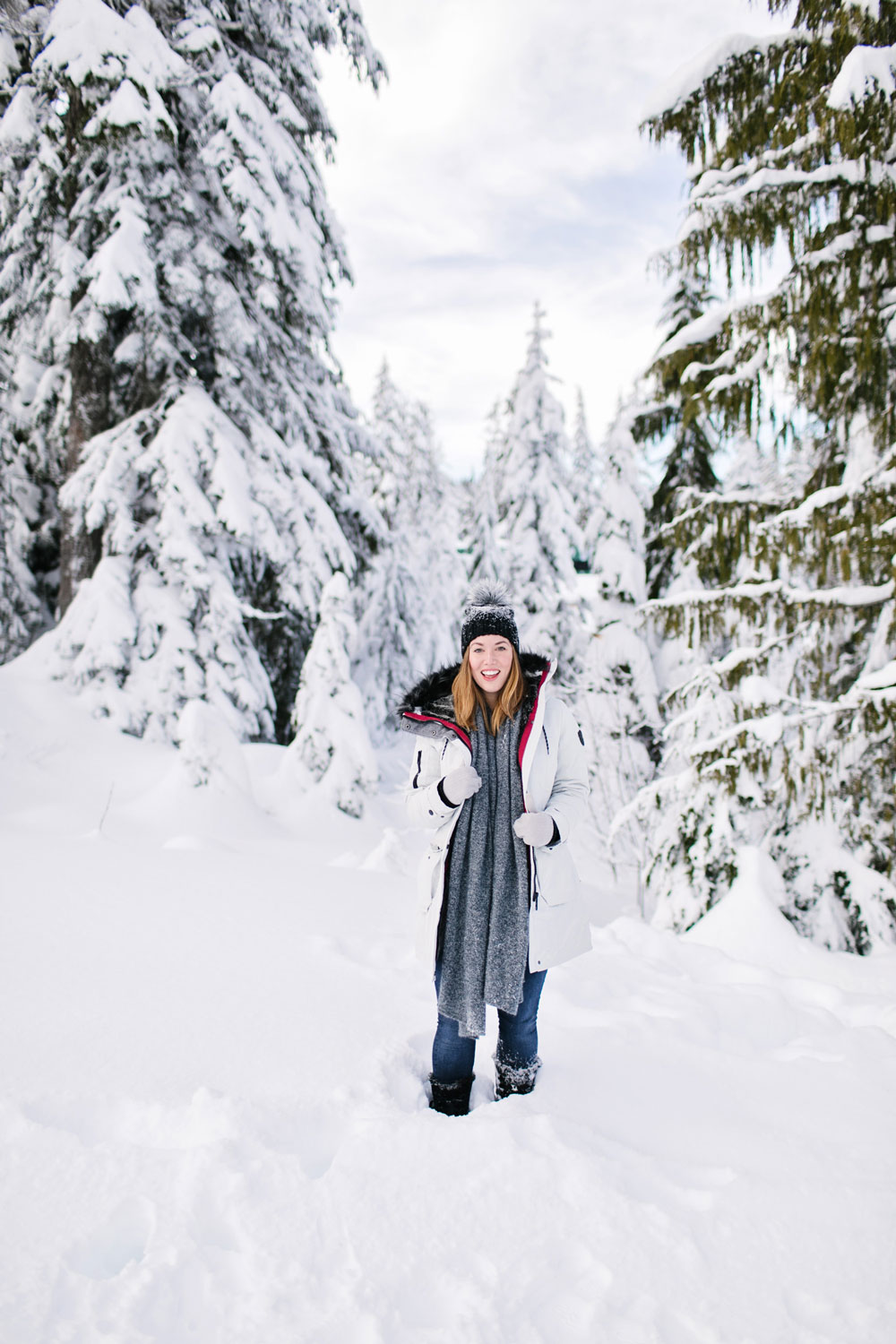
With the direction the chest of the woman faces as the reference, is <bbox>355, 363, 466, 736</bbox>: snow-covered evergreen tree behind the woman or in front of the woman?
behind

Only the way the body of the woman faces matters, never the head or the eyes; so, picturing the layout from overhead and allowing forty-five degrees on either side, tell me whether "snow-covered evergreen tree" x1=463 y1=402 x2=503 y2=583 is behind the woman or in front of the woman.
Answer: behind

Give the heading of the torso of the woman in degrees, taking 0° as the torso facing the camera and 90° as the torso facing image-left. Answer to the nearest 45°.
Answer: approximately 0°

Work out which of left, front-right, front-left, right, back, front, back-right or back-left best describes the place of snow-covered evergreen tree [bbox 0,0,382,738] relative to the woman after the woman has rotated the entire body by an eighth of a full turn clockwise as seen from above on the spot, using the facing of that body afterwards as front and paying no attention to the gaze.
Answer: right

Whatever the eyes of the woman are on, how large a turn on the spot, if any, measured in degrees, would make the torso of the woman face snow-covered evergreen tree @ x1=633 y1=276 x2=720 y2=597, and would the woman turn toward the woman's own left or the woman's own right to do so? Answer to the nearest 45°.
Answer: approximately 180°

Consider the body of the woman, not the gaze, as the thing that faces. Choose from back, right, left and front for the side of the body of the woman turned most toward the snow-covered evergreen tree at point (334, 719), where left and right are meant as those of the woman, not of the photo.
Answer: back

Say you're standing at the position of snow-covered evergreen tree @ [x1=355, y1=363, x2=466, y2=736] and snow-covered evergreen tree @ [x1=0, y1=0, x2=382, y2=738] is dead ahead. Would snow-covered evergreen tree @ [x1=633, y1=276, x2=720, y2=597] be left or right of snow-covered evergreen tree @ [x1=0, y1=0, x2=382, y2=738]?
left

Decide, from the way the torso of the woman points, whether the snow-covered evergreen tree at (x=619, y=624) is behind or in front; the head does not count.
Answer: behind

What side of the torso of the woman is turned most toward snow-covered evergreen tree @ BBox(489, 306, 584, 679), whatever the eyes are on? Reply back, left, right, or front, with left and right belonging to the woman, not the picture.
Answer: back

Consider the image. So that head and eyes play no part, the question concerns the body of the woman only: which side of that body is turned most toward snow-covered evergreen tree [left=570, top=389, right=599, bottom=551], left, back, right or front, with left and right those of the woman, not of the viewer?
back
